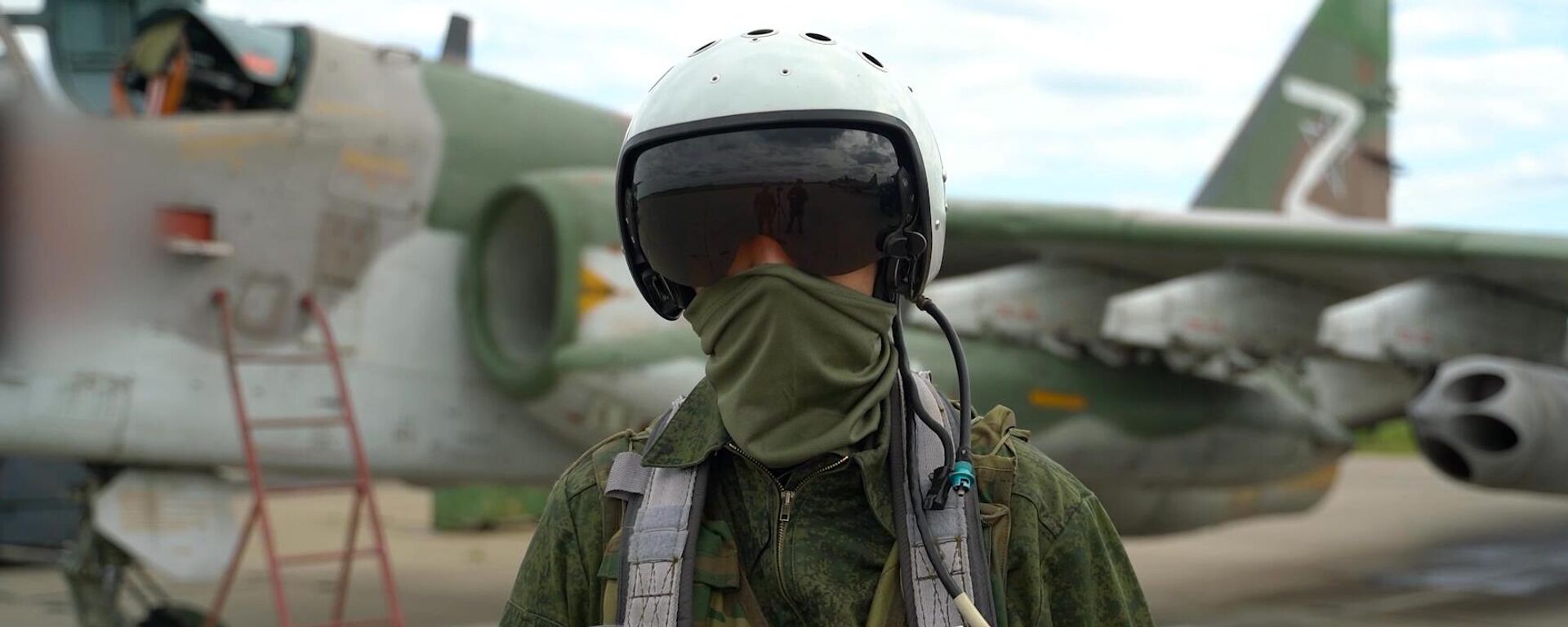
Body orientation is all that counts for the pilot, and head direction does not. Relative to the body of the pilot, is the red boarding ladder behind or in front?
behind

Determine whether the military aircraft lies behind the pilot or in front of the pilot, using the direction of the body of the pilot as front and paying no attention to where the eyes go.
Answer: behind

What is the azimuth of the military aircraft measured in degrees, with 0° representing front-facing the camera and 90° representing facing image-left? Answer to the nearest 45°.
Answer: approximately 45°

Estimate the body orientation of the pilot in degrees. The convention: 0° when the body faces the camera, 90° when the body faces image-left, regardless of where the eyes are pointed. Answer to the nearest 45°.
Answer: approximately 0°
